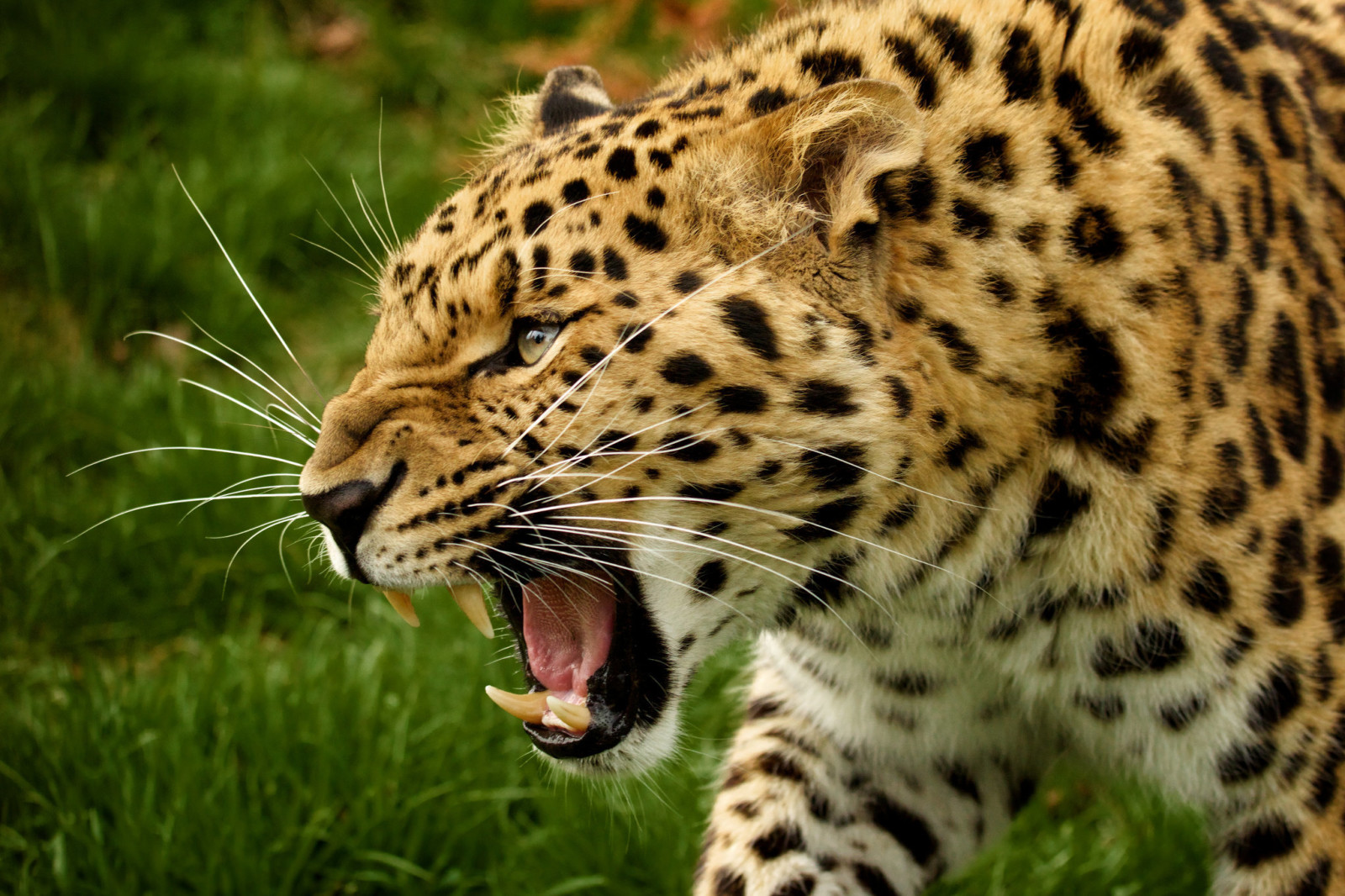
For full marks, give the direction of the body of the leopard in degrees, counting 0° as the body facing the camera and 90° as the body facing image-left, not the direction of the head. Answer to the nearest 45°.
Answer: approximately 90°
